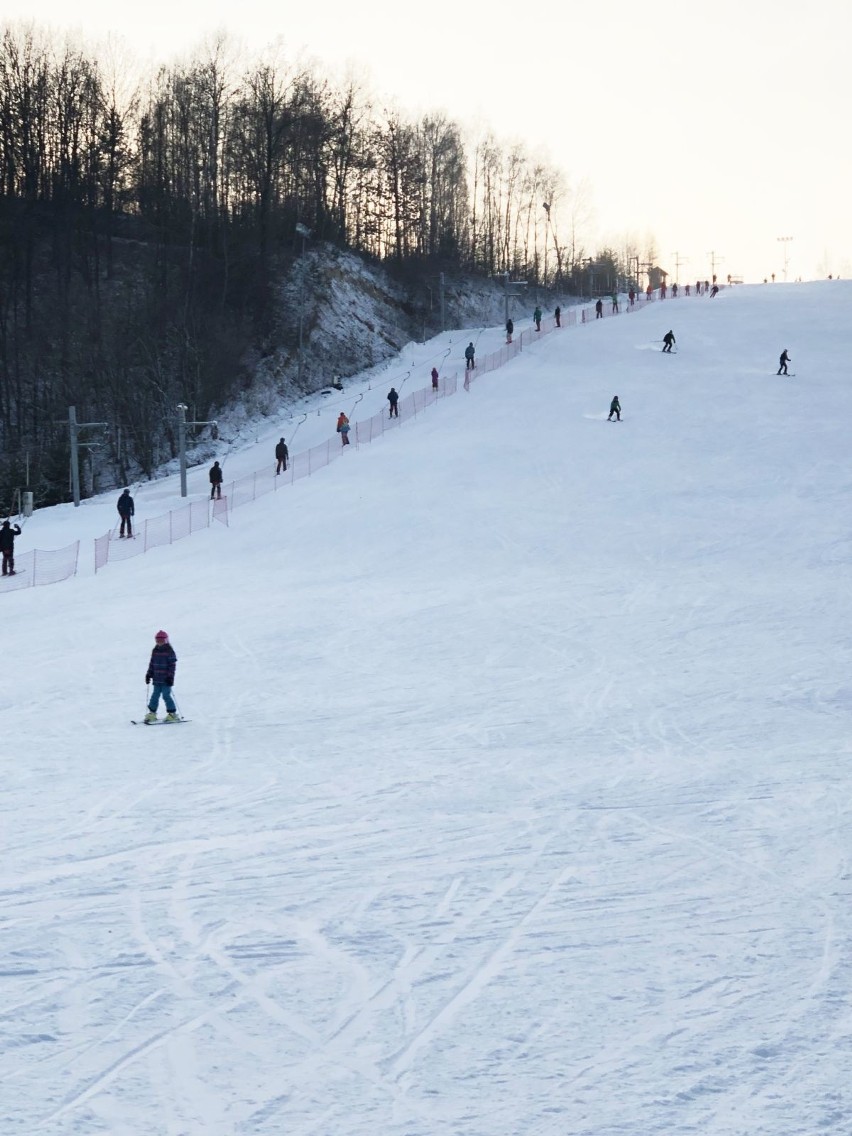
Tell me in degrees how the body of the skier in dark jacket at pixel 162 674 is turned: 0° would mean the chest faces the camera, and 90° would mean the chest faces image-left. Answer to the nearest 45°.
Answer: approximately 45°

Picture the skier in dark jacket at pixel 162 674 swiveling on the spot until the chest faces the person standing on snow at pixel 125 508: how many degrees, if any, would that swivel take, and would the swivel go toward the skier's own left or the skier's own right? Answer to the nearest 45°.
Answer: approximately 135° to the skier's own right

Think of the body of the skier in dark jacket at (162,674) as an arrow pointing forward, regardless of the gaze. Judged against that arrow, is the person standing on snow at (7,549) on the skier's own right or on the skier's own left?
on the skier's own right

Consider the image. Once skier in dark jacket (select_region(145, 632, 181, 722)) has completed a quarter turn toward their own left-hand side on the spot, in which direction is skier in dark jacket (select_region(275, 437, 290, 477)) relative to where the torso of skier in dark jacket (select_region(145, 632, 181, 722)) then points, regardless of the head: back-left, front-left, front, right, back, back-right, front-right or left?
back-left

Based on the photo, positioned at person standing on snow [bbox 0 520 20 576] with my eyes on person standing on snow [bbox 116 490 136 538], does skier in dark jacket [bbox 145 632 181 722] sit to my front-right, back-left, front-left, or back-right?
back-right

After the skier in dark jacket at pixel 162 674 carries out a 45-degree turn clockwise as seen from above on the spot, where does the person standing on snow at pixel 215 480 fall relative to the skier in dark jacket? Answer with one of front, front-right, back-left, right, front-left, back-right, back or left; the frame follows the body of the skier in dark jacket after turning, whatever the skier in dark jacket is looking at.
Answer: right
